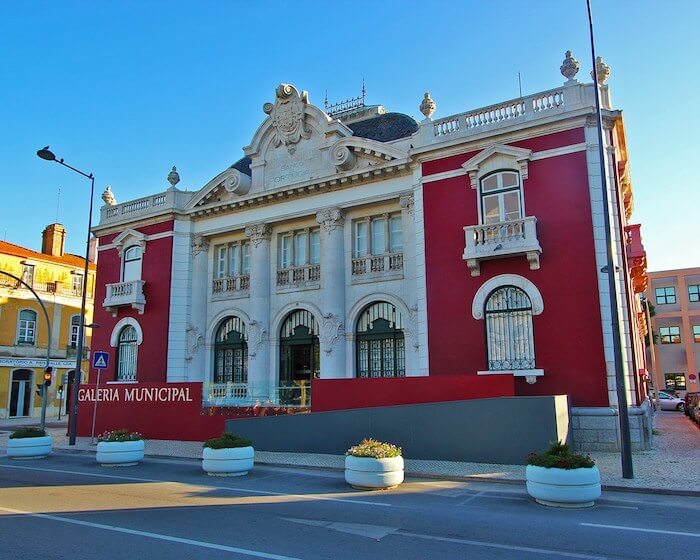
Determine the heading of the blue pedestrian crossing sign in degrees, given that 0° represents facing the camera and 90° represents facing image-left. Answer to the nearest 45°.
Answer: approximately 0°

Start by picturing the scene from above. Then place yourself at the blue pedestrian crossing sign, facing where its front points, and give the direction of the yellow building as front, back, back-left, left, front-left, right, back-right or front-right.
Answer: back

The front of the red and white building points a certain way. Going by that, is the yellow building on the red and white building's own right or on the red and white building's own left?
on the red and white building's own right

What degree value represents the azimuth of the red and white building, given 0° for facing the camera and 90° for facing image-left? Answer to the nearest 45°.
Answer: approximately 45°

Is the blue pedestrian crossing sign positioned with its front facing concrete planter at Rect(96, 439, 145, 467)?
yes

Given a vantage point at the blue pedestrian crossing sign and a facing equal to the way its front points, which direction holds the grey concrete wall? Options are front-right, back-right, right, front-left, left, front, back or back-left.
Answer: front-left

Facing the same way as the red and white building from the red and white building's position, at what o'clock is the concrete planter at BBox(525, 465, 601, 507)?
The concrete planter is roughly at 10 o'clock from the red and white building.

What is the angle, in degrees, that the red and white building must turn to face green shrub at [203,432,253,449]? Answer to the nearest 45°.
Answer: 0° — it already faces it

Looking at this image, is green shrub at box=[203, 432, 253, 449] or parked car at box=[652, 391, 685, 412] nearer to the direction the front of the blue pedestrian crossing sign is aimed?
the green shrub
